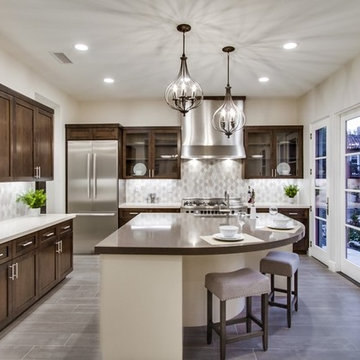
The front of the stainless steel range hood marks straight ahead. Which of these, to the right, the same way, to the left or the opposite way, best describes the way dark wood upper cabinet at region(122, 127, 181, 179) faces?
the same way

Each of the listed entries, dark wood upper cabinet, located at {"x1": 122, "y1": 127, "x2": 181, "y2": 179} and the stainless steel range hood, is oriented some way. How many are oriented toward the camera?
2

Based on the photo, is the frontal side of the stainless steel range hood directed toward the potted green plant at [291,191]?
no

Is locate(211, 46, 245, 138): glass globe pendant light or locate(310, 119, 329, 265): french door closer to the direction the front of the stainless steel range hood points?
the glass globe pendant light

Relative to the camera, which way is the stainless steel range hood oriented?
toward the camera

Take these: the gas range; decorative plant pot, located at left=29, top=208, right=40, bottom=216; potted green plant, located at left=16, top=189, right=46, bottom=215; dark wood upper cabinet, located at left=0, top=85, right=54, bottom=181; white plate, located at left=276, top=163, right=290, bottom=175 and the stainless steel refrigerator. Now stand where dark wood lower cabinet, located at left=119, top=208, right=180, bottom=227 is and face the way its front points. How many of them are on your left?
2

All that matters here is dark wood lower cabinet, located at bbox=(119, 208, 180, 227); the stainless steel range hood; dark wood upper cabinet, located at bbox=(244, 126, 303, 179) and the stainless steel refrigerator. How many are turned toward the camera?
4

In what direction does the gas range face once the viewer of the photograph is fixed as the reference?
facing the viewer

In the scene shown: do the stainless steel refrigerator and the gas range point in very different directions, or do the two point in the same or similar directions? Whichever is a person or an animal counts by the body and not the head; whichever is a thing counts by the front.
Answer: same or similar directions

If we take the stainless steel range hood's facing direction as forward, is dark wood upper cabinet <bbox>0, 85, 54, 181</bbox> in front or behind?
in front

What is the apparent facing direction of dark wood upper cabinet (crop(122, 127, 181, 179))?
toward the camera

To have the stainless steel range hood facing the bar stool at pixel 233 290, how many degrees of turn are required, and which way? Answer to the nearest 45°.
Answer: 0° — it already faces it

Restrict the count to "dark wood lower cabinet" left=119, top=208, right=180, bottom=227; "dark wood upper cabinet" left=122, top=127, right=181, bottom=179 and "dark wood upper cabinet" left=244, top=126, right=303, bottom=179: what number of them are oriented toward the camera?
3

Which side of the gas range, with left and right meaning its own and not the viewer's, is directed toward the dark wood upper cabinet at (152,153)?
right

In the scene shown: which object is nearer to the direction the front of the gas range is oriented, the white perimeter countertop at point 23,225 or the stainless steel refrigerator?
the white perimeter countertop

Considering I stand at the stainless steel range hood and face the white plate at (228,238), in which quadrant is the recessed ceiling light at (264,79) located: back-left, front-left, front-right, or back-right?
front-left

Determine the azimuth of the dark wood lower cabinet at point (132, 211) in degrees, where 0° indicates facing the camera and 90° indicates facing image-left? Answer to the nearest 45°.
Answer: approximately 0°

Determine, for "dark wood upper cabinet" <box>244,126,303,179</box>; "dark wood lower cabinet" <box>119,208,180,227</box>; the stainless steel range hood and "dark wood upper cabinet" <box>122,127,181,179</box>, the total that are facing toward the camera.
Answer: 4
